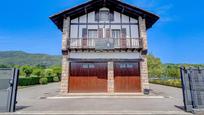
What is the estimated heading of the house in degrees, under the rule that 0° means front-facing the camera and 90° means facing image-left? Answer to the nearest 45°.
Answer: approximately 0°

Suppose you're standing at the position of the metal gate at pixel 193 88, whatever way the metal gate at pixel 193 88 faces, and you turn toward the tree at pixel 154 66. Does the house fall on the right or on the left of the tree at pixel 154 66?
left

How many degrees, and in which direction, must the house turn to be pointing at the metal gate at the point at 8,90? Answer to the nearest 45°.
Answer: approximately 45° to its right

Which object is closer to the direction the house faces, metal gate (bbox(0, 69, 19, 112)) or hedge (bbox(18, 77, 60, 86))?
the metal gate

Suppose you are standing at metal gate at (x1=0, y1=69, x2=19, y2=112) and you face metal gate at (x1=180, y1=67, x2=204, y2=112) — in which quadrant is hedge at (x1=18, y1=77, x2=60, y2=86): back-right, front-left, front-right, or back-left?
back-left

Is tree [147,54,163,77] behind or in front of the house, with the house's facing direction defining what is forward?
behind

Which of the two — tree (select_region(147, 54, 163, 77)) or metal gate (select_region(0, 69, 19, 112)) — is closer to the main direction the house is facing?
the metal gate
